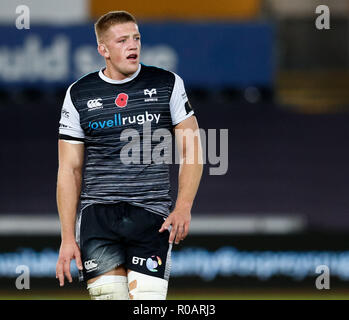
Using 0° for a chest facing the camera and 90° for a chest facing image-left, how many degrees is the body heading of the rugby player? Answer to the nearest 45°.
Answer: approximately 0°

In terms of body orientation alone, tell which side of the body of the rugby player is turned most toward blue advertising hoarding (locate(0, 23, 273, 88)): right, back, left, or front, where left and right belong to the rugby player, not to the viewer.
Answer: back

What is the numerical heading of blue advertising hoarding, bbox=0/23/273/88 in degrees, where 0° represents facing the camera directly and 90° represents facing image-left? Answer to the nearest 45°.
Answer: approximately 0°

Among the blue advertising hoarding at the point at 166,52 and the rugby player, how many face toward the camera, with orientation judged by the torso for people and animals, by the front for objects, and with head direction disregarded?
2

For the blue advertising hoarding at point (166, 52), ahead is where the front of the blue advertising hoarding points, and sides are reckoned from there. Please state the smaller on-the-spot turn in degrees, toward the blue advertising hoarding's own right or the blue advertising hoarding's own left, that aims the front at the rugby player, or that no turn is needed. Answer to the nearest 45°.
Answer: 0° — it already faces them
